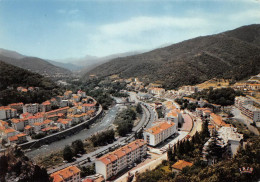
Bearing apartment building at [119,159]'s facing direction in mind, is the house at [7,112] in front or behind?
behind

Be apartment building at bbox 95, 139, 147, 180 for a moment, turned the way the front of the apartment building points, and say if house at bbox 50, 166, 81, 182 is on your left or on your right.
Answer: on your right

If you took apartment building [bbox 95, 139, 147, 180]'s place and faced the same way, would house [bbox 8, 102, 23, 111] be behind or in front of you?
behind

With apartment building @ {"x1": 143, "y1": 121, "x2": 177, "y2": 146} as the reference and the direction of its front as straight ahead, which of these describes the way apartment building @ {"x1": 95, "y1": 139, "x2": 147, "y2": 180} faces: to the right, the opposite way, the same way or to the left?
the same way

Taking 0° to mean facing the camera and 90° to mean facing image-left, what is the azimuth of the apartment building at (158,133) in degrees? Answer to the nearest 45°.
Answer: approximately 315°

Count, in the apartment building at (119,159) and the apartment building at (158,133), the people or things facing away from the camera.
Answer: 0

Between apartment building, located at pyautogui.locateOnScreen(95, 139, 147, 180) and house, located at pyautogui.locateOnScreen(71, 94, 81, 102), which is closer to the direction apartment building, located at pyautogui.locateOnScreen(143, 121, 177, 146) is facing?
the apartment building
